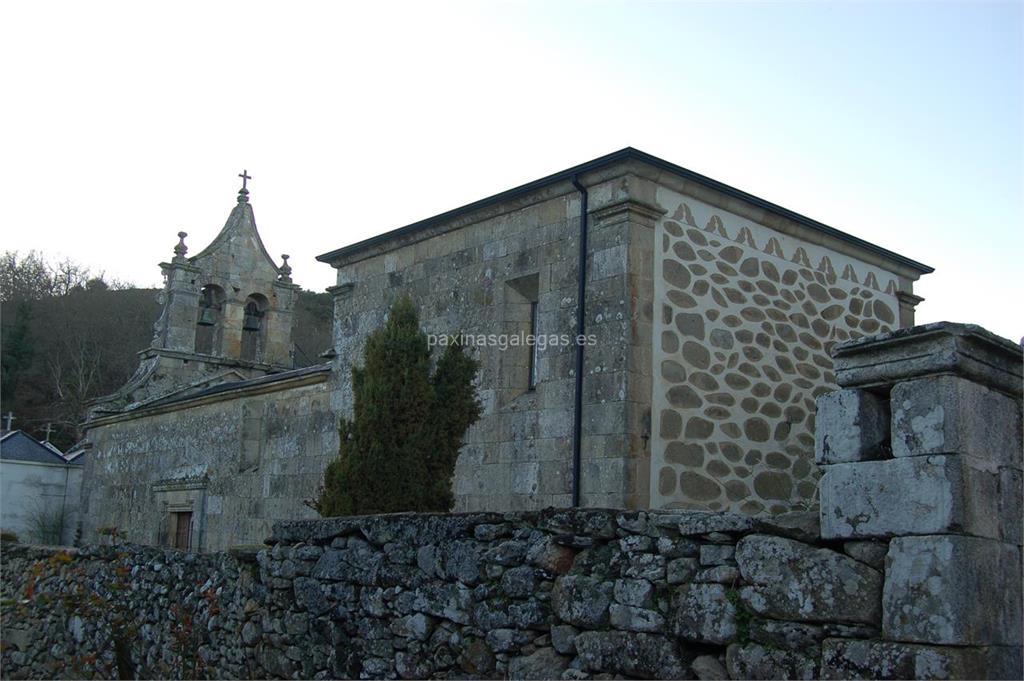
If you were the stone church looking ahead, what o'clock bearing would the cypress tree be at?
The cypress tree is roughly at 9 o'clock from the stone church.

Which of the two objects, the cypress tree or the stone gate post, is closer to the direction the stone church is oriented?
the cypress tree

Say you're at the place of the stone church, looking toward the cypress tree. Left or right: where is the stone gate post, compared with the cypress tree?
left

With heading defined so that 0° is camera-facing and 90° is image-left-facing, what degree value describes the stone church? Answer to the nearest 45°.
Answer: approximately 135°

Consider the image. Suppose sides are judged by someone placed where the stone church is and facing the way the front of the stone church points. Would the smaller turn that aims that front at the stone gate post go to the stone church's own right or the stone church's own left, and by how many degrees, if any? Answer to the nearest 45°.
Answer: approximately 135° to the stone church's own left
